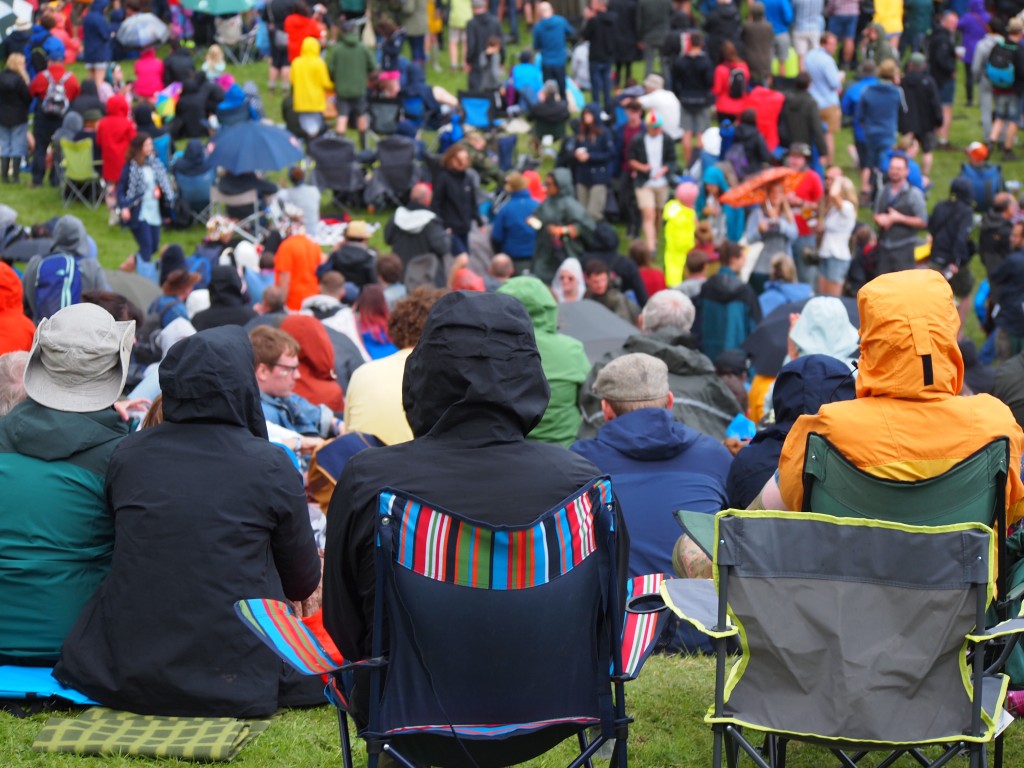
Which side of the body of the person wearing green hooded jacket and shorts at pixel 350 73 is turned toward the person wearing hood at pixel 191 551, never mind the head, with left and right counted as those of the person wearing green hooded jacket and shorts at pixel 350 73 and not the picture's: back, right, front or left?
back

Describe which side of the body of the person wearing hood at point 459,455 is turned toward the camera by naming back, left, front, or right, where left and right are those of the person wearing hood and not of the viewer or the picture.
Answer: back

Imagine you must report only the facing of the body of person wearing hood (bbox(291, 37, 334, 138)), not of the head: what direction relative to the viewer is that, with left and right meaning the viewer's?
facing away from the viewer

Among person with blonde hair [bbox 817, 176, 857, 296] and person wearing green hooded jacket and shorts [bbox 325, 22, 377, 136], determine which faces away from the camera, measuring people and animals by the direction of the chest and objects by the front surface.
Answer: the person wearing green hooded jacket and shorts

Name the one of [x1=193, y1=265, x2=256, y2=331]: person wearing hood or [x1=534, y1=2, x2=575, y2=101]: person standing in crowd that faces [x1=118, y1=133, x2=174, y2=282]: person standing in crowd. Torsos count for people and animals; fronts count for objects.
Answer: the person wearing hood

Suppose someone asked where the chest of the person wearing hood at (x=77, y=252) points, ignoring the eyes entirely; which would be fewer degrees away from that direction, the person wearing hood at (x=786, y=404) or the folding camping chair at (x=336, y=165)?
the folding camping chair

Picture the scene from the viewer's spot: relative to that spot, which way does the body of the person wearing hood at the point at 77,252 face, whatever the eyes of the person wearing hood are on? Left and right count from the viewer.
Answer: facing away from the viewer

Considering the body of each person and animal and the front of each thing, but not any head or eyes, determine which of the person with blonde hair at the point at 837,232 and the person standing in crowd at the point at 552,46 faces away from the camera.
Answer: the person standing in crowd

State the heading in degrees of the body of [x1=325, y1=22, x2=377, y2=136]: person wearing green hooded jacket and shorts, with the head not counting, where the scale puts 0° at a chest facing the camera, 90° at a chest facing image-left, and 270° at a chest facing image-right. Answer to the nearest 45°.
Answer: approximately 180°

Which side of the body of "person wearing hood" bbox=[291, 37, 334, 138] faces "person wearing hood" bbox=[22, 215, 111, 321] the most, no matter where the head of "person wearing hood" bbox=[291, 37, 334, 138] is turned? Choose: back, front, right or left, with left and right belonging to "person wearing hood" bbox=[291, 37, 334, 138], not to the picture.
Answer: back

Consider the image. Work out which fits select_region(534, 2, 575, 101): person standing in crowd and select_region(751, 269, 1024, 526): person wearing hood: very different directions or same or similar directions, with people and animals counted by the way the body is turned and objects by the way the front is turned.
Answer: same or similar directions

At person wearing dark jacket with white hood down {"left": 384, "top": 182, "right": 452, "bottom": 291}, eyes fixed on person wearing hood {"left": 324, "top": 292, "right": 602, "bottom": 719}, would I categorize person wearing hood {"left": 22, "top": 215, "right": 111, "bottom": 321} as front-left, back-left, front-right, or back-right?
front-right

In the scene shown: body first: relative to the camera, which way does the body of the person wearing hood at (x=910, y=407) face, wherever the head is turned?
away from the camera

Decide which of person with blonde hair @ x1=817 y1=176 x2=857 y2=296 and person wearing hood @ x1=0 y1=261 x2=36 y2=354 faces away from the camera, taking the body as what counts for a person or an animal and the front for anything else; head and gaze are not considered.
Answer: the person wearing hood

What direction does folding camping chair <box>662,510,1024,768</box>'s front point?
away from the camera

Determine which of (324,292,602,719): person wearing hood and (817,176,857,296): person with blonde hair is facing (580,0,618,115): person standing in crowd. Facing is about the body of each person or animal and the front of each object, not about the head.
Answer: the person wearing hood

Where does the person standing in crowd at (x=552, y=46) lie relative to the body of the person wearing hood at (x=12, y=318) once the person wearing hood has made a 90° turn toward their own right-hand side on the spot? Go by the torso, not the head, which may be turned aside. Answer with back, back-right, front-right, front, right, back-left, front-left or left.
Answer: front-left

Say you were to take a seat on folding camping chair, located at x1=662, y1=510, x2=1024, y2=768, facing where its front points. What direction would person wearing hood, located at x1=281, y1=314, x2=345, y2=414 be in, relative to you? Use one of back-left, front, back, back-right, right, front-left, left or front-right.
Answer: front-left

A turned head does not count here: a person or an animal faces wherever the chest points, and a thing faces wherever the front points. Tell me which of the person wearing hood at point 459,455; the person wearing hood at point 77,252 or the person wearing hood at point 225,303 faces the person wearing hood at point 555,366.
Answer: the person wearing hood at point 459,455

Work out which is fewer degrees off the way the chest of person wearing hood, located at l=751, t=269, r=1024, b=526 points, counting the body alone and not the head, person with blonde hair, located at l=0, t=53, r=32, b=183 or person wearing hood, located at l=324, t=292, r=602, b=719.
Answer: the person with blonde hair
